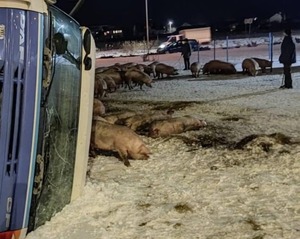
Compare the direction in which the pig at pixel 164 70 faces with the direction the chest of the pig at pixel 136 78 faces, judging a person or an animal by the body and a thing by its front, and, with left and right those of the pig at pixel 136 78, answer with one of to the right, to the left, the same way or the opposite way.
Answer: the same way

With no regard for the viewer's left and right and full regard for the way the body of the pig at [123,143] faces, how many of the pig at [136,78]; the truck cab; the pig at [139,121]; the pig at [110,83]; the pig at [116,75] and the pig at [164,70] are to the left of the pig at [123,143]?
5

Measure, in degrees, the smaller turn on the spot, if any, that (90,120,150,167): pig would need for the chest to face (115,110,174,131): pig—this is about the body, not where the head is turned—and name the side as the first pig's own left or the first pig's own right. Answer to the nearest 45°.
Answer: approximately 90° to the first pig's own left

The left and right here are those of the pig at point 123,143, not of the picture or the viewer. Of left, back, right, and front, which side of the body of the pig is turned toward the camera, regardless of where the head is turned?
right
